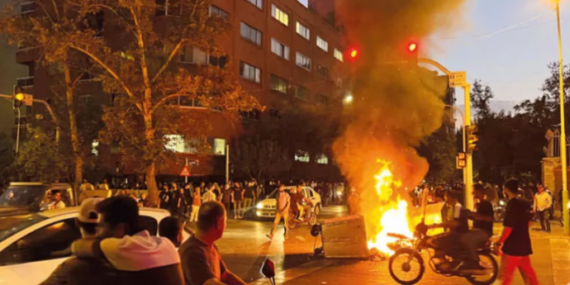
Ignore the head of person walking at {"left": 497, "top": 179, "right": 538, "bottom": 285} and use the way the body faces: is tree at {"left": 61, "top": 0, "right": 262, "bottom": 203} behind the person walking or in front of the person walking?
in front

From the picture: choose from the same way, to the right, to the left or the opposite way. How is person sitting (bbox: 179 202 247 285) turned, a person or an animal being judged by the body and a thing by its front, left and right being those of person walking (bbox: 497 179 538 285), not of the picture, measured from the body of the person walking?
to the right

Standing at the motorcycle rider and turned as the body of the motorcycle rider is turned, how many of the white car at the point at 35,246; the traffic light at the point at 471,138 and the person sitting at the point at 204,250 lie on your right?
1

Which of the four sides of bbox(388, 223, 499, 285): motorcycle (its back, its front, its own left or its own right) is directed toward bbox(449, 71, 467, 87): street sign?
right

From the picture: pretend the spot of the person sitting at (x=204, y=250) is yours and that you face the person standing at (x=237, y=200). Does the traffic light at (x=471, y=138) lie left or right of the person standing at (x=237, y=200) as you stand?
right

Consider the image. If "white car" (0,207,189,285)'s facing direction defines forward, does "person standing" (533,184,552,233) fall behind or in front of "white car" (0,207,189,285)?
behind

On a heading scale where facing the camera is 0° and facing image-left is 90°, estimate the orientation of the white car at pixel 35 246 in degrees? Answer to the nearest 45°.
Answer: approximately 45°

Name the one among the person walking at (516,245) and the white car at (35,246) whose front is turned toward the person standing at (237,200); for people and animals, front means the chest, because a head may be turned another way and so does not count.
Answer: the person walking

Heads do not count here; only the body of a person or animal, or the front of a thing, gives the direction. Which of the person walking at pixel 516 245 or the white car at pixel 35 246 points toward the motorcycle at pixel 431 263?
the person walking

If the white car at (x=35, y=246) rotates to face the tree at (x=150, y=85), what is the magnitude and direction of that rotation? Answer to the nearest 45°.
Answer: approximately 135° to its right

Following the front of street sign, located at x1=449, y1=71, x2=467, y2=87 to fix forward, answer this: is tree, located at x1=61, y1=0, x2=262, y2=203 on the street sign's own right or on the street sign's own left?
on the street sign's own right

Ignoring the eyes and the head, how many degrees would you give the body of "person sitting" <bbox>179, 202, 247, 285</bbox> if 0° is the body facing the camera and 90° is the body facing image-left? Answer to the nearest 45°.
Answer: approximately 270°
